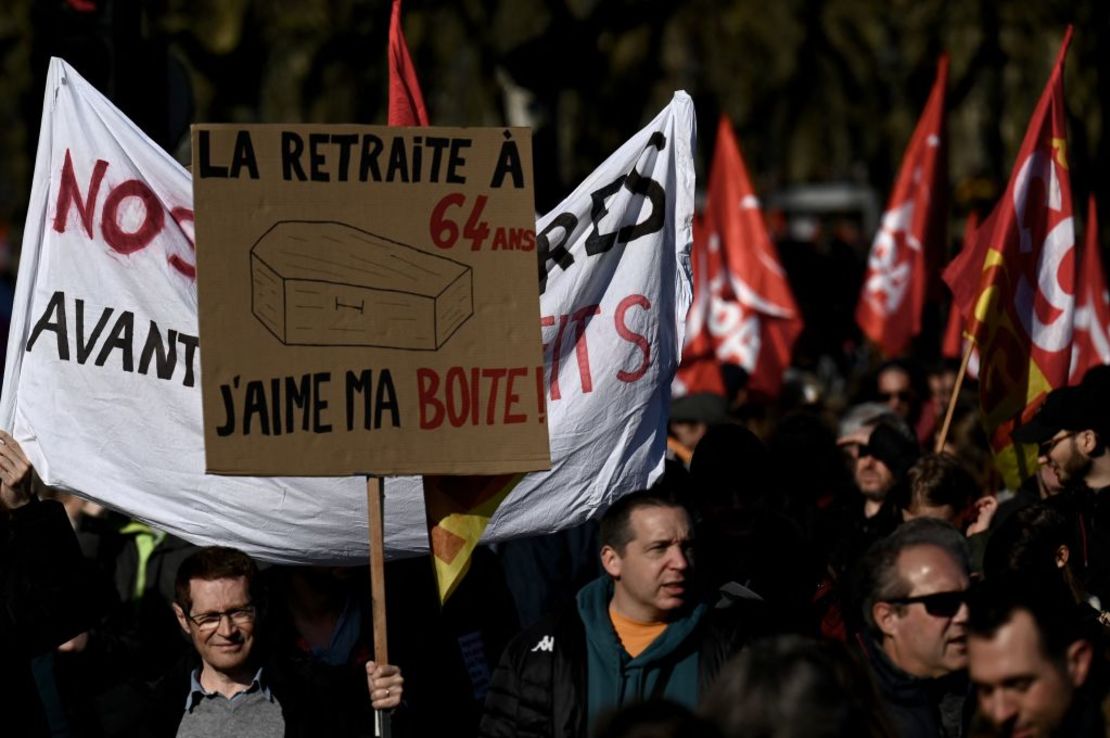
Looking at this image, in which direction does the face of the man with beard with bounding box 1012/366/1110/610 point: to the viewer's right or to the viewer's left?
to the viewer's left

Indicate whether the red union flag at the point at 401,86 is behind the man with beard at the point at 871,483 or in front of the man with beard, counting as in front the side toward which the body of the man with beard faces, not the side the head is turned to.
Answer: in front

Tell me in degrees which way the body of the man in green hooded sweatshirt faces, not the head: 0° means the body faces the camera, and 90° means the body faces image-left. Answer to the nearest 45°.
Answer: approximately 315°

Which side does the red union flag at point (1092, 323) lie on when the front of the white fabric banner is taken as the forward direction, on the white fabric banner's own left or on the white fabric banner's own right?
on the white fabric banner's own left

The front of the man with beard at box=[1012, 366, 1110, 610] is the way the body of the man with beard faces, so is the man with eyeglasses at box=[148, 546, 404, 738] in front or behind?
in front

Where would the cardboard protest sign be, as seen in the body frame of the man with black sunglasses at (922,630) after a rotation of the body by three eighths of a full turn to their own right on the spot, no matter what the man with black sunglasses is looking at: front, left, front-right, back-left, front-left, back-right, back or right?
front

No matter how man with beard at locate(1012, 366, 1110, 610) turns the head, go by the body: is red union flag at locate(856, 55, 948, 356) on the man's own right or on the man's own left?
on the man's own right
